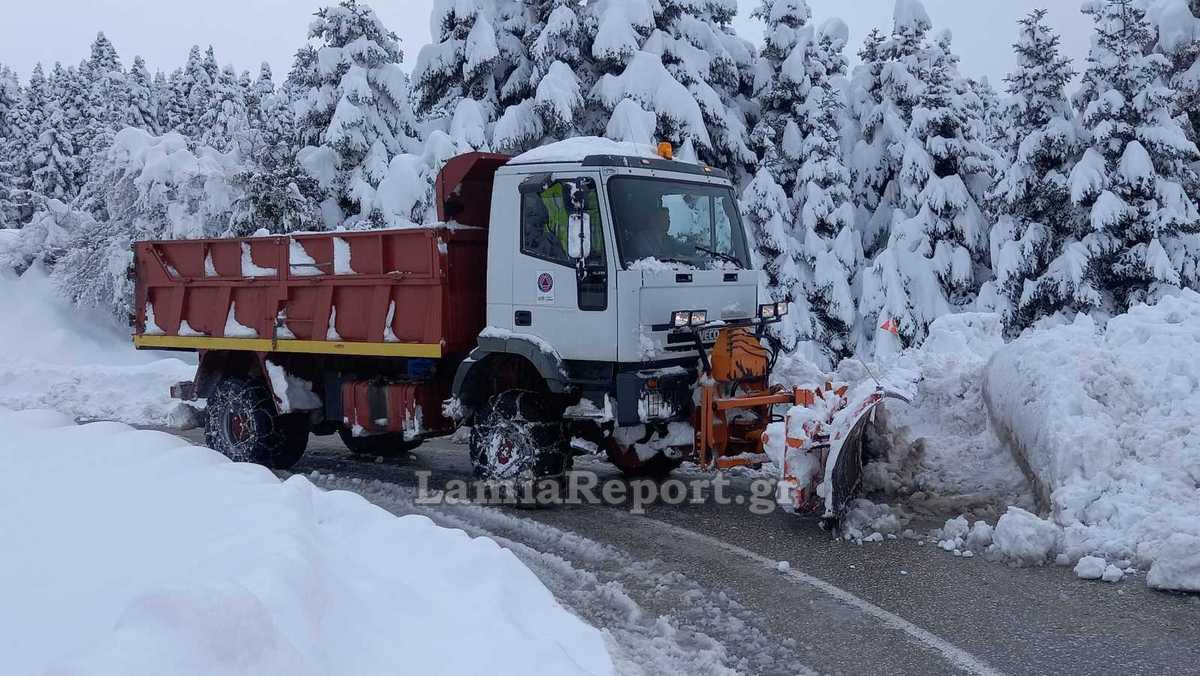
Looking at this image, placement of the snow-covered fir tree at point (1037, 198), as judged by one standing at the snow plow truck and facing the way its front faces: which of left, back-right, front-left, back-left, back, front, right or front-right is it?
left

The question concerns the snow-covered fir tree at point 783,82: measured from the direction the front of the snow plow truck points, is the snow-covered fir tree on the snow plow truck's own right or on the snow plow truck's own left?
on the snow plow truck's own left

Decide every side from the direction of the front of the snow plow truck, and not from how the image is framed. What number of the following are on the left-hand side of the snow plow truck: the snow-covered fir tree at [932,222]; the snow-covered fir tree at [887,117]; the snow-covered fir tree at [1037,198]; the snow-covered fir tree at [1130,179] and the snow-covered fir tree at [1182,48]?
5

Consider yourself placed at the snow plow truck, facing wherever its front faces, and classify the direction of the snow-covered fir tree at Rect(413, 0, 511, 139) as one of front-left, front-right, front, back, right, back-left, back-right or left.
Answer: back-left

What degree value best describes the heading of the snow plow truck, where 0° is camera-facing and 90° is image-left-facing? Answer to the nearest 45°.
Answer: approximately 315°

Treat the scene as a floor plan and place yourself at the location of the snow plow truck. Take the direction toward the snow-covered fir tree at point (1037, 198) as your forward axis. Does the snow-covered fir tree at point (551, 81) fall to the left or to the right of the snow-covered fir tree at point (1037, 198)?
left

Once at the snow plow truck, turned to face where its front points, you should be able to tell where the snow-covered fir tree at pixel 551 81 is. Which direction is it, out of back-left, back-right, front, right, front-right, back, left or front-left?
back-left

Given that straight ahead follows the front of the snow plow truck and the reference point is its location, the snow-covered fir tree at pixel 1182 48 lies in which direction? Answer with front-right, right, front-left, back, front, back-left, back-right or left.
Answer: left

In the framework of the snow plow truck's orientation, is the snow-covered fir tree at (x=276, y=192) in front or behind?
behind

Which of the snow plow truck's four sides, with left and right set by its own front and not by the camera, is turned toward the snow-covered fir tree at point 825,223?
left

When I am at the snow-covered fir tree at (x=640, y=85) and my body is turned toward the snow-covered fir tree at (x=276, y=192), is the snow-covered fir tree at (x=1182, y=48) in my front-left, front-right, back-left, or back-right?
back-right
